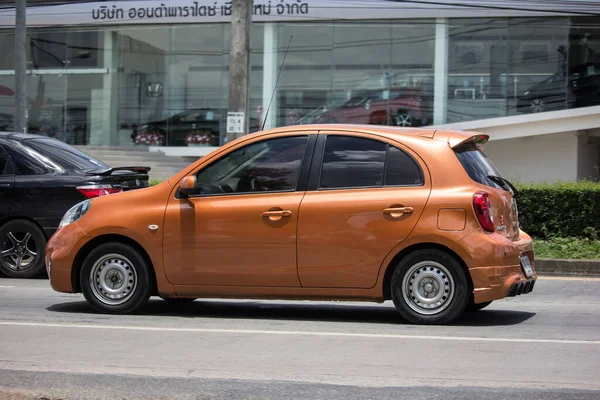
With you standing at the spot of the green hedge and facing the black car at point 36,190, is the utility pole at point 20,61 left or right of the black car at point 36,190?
right

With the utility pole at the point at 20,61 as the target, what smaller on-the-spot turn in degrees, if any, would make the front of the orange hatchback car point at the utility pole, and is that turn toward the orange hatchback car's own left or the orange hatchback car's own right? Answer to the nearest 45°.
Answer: approximately 45° to the orange hatchback car's own right

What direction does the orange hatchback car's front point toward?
to the viewer's left

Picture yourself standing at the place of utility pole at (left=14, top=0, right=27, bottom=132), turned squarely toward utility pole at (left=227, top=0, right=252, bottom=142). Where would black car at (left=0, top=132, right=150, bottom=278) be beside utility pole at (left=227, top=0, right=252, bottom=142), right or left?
right

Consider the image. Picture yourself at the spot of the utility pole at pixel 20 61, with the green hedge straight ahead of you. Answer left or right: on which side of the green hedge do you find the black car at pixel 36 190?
right

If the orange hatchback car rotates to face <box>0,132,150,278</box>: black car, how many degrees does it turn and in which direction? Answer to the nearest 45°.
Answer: approximately 45° to its right

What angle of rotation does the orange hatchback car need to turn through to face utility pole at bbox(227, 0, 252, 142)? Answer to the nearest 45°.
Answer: approximately 90° to its right

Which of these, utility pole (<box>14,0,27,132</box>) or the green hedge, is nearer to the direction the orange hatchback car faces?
the utility pole

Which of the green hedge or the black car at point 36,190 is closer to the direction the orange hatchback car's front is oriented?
the black car

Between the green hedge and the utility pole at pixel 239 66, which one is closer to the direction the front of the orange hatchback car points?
the utility pole

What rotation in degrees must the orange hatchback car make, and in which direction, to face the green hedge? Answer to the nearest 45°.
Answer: approximately 135° to its right
